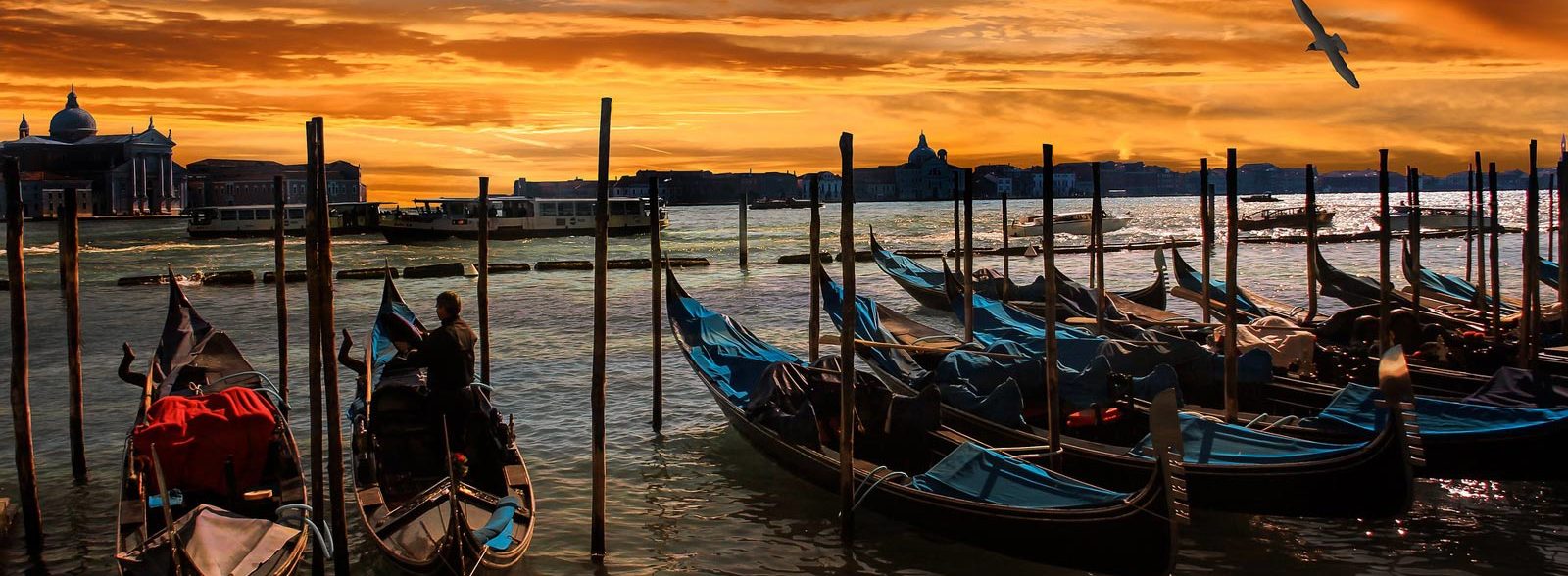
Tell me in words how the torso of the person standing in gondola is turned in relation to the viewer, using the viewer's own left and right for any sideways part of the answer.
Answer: facing away from the viewer and to the left of the viewer

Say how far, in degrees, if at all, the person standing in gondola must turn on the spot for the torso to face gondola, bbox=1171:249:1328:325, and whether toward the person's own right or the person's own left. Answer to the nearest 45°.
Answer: approximately 90° to the person's own right

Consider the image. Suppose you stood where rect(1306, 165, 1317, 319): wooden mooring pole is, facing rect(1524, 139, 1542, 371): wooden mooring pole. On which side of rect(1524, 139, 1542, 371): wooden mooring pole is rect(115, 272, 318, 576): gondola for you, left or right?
right

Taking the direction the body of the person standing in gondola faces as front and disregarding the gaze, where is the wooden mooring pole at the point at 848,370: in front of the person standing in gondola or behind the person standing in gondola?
behind

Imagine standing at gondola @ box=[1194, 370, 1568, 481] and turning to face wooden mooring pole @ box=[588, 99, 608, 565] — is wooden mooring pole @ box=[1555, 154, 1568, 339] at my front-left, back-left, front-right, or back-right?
back-right
